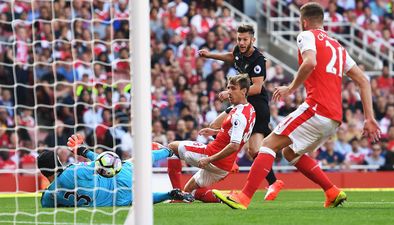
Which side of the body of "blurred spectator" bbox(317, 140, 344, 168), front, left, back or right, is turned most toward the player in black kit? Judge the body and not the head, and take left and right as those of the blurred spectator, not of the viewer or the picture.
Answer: front

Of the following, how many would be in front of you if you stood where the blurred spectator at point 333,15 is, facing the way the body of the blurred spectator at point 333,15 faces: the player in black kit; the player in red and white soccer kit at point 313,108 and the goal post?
3

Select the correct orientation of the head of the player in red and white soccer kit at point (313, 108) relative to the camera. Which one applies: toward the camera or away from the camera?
away from the camera

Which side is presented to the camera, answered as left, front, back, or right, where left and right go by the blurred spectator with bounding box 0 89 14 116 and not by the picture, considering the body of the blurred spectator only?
front

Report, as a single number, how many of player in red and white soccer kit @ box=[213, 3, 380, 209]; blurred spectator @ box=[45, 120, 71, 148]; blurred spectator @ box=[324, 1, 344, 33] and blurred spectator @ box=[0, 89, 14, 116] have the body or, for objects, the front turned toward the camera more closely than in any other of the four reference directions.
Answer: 3

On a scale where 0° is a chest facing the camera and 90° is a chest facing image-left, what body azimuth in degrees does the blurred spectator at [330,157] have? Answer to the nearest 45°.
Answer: approximately 0°

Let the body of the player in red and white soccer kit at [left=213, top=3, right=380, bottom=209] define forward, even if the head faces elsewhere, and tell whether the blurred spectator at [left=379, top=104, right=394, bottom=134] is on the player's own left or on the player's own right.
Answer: on the player's own right

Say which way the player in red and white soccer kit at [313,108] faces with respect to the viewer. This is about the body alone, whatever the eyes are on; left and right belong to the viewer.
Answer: facing away from the viewer and to the left of the viewer
